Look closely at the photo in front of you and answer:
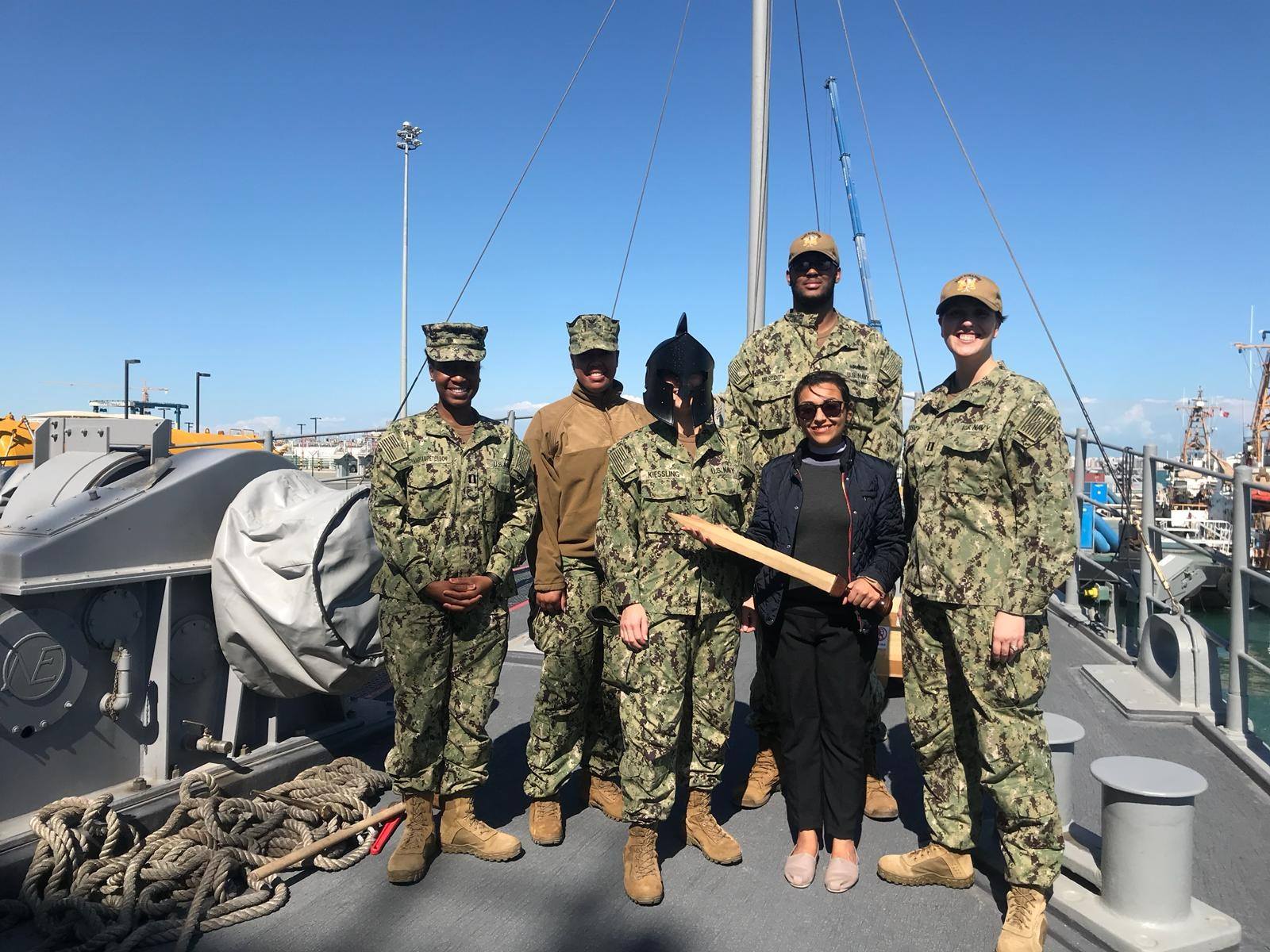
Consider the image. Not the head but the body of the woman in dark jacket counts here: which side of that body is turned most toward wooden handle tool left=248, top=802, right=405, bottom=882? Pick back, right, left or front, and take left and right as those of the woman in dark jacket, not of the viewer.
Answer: right

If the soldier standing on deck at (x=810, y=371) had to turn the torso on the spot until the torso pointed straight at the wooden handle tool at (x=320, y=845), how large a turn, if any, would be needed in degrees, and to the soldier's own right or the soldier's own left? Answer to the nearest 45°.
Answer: approximately 45° to the soldier's own right

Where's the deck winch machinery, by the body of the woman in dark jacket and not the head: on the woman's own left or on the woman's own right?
on the woman's own right

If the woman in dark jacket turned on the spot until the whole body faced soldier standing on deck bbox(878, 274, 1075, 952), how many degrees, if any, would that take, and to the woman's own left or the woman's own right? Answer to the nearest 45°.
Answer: approximately 90° to the woman's own left

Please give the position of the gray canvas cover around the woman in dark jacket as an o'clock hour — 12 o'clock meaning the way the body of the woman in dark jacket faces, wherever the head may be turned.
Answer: The gray canvas cover is roughly at 3 o'clock from the woman in dark jacket.

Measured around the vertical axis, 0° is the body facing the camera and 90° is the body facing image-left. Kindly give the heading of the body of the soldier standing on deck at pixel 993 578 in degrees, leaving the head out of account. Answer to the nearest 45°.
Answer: approximately 45°

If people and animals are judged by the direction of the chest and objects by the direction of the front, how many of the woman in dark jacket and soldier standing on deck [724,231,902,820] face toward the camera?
2

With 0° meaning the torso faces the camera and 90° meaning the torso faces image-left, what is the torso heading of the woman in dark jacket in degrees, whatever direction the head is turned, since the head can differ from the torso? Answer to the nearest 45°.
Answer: approximately 0°
